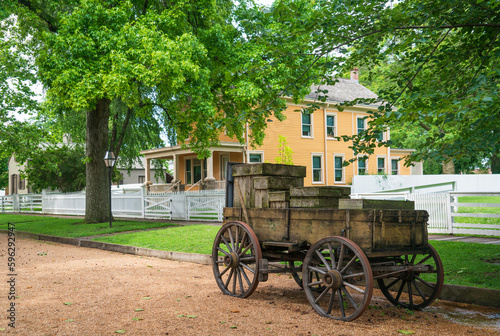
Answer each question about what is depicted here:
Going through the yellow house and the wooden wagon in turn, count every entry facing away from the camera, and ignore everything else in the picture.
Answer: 0

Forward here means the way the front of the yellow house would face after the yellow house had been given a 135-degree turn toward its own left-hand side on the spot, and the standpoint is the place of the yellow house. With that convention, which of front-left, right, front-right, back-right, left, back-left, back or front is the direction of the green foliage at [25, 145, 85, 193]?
back

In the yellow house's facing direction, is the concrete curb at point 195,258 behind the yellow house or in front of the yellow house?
in front

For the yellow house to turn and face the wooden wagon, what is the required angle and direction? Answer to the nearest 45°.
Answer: approximately 45° to its left

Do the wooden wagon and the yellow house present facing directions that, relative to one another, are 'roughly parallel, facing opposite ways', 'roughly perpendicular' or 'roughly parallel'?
roughly perpendicular
